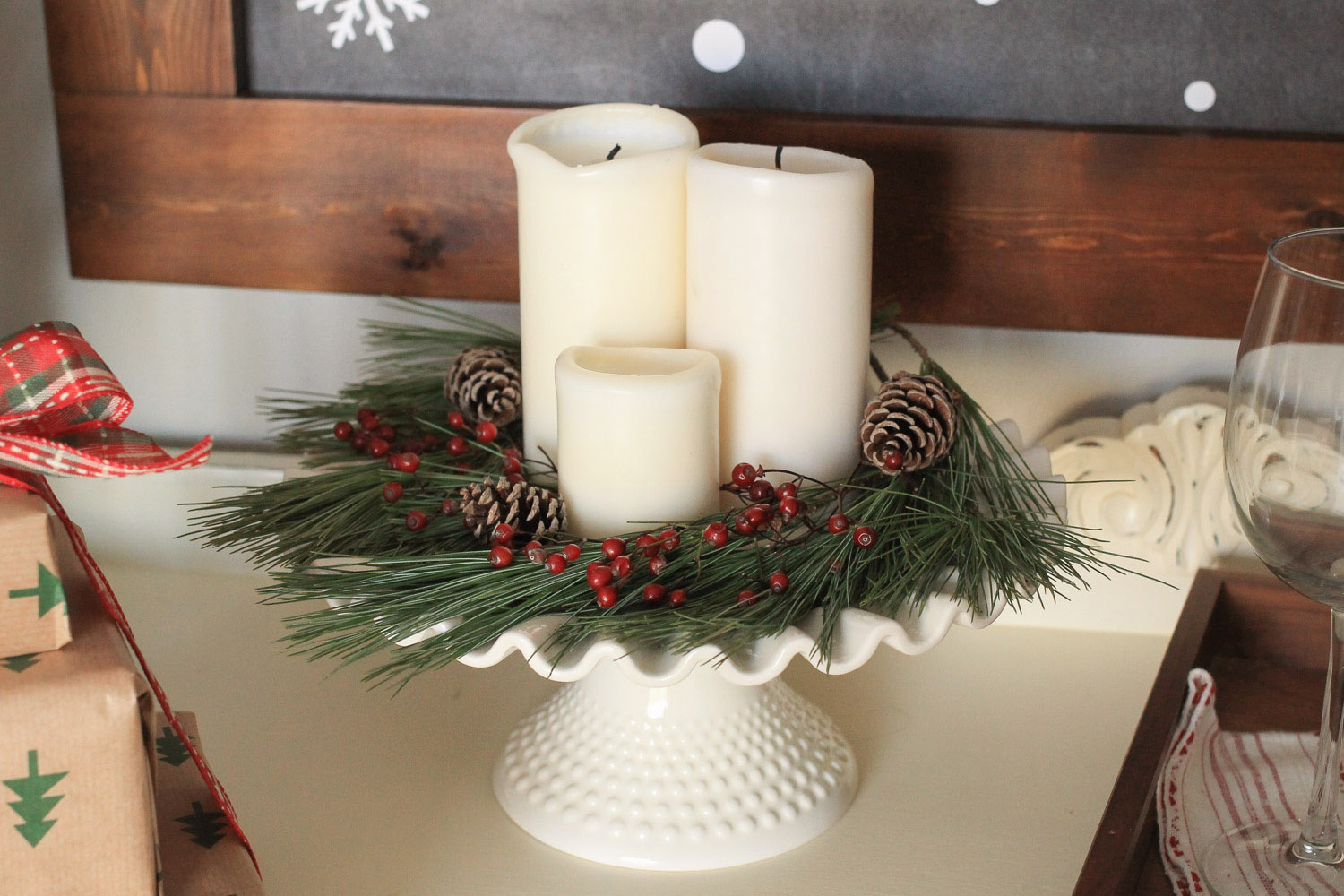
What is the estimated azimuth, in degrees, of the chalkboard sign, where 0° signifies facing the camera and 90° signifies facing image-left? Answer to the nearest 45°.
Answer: approximately 0°
